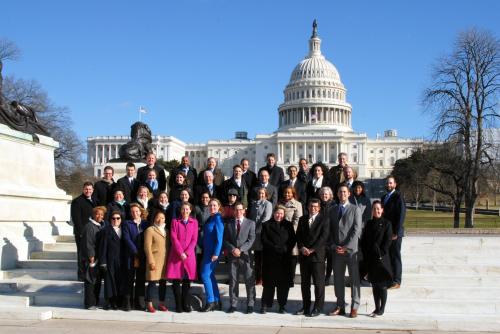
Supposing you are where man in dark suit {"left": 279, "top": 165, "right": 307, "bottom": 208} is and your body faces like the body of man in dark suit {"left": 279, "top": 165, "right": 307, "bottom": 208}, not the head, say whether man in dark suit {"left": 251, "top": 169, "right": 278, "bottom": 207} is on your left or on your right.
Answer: on your right

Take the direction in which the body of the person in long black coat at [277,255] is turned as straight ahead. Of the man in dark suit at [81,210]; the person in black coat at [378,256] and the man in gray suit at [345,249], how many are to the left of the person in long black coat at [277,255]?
2

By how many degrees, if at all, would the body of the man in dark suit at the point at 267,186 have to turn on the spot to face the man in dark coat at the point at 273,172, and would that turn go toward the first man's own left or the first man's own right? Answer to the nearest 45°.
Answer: approximately 180°

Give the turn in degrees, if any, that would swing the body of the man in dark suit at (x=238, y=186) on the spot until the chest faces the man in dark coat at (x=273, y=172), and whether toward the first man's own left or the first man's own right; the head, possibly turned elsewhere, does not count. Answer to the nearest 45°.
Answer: approximately 135° to the first man's own left

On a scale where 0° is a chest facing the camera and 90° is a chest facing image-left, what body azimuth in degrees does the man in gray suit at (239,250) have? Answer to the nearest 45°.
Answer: approximately 0°

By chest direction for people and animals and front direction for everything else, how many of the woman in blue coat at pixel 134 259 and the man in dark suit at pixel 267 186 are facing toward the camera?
2

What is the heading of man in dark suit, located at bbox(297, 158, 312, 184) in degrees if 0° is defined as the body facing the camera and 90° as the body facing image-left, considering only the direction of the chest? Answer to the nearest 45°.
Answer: approximately 0°
